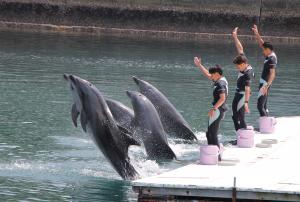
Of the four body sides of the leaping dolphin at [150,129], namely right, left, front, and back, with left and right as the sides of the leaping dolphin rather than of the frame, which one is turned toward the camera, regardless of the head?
left

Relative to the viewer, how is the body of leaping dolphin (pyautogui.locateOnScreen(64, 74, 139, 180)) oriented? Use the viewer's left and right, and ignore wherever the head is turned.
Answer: facing to the left of the viewer

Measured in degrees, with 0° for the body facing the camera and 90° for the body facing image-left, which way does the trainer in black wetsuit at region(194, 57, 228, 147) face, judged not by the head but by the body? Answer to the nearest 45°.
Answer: approximately 90°

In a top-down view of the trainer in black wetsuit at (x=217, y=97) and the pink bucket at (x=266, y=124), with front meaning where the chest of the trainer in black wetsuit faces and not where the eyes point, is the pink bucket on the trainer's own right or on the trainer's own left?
on the trainer's own right

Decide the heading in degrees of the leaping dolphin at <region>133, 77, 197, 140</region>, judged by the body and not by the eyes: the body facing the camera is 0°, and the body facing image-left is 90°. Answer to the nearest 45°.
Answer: approximately 90°

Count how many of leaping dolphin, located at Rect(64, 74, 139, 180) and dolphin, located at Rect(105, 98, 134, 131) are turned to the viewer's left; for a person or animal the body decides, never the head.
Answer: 2

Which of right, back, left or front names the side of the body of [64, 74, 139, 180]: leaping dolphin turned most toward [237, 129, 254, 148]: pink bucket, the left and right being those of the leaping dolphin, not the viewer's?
back

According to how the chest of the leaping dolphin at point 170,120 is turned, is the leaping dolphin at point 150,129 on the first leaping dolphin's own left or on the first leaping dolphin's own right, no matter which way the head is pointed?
on the first leaping dolphin's own left

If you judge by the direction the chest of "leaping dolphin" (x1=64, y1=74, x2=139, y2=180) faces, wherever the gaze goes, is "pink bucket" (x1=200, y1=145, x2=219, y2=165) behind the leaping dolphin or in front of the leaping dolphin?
behind
